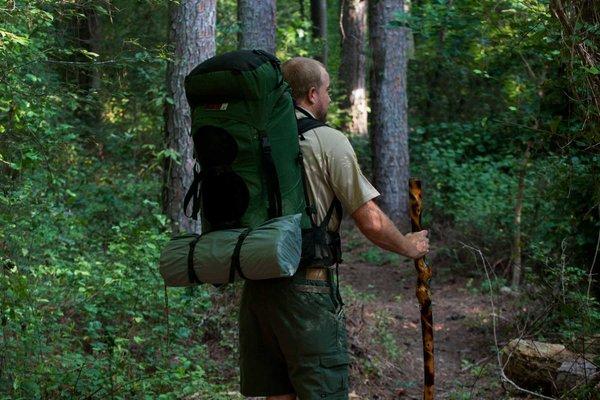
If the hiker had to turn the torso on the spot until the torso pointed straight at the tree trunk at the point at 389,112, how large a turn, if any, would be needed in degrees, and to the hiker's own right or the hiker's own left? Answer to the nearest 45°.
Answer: approximately 45° to the hiker's own left

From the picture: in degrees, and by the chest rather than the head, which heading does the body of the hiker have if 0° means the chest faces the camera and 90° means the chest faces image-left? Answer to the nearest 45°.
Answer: approximately 225°

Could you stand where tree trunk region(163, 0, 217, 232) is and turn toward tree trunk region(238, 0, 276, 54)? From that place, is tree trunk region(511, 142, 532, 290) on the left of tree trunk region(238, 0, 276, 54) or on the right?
right

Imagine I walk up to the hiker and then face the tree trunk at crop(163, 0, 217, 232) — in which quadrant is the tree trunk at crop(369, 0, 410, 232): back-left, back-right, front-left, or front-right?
front-right

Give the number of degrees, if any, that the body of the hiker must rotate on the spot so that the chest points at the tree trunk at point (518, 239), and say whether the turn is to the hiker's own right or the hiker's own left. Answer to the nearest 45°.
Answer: approximately 45° to the hiker's own left

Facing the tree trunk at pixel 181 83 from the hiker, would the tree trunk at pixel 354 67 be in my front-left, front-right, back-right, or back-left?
front-right

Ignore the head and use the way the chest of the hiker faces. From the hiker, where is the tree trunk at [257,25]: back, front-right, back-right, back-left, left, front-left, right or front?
front-left

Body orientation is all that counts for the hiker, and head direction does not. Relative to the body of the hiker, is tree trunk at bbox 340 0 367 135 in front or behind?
in front
